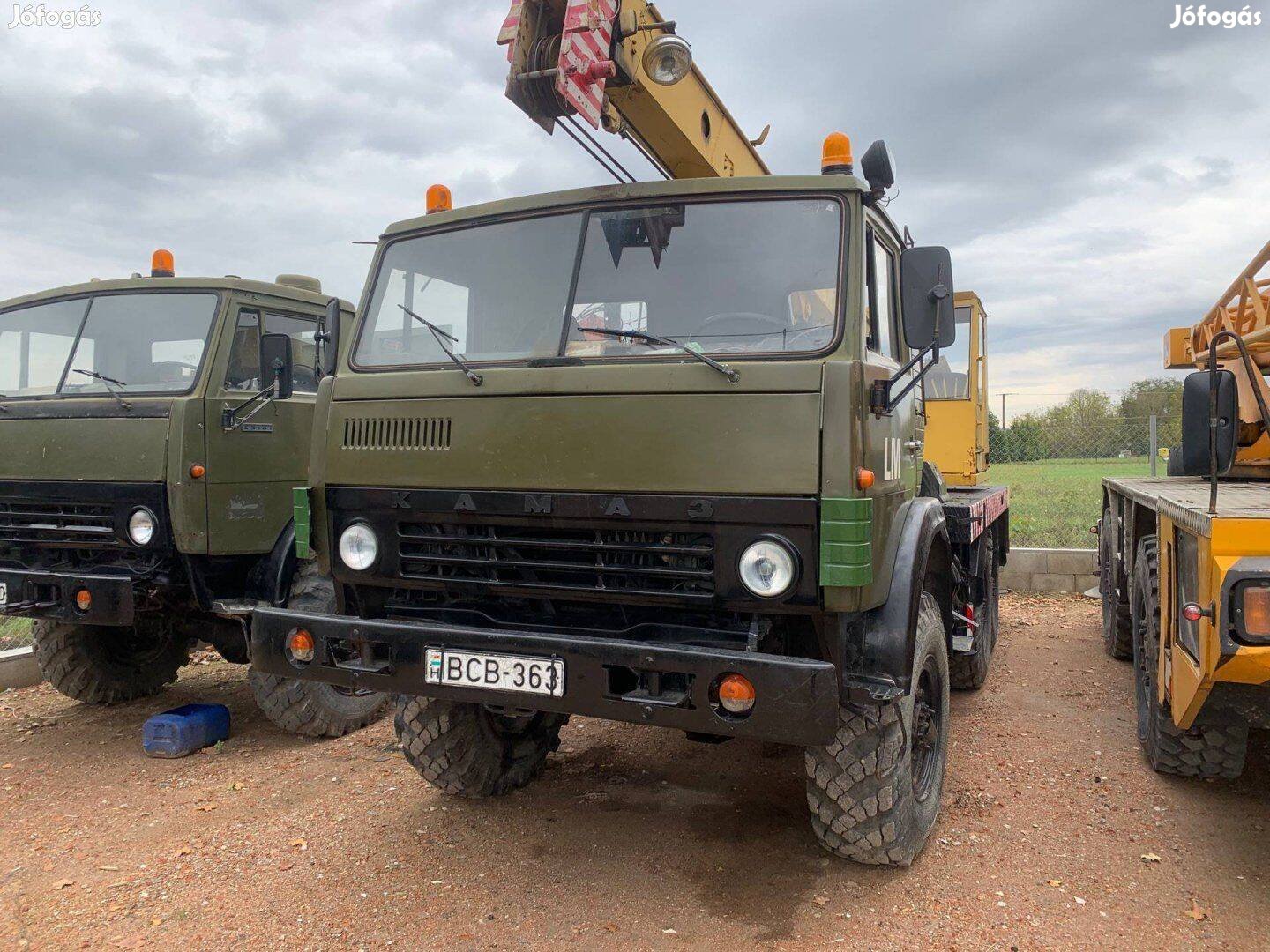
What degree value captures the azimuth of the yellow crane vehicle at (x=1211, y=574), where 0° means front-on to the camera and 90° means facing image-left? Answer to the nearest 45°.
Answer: approximately 0°

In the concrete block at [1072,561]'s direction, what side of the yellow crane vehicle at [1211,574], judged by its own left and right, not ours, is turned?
back

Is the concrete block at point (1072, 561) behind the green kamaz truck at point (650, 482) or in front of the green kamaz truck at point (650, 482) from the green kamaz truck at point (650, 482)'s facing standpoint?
behind

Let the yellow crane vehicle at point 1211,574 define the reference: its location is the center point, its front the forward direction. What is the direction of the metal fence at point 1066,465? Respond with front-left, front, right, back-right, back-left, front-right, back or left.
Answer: back

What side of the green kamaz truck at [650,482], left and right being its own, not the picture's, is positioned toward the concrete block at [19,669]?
right

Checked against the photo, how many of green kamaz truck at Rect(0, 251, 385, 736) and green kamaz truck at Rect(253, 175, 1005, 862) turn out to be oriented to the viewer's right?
0

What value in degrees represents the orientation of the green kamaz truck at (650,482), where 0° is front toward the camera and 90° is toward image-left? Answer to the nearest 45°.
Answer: approximately 45°

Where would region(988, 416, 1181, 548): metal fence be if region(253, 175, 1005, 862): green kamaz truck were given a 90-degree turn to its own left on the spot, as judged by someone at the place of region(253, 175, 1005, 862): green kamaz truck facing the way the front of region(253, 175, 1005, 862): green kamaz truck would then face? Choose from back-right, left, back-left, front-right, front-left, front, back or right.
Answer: left

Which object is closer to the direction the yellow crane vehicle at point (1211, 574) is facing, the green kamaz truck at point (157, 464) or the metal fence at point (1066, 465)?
the green kamaz truck

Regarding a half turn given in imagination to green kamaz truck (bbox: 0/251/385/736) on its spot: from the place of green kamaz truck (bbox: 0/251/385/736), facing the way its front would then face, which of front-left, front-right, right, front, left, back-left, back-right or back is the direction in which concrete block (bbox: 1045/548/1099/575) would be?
front-right

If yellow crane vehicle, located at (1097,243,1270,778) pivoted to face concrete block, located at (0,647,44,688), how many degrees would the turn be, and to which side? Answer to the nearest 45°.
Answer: approximately 90° to its right

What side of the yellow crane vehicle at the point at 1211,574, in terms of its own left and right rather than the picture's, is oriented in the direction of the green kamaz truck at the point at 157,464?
right

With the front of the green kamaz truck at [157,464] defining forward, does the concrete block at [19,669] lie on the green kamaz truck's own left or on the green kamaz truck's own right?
on the green kamaz truck's own right
